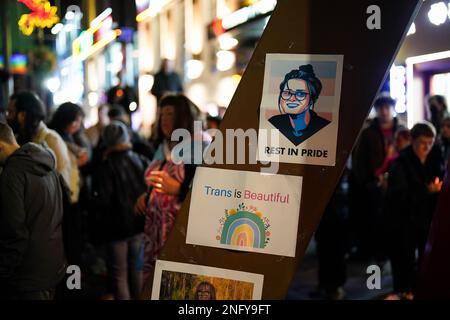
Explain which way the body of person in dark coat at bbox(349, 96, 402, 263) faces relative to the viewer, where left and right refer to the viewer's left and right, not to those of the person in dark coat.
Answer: facing the viewer and to the right of the viewer

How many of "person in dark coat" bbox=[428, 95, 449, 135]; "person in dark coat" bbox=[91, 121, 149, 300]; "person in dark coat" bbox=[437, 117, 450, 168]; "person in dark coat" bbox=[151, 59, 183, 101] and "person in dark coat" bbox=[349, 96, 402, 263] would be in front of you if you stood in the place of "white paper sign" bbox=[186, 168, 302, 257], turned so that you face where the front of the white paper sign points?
0

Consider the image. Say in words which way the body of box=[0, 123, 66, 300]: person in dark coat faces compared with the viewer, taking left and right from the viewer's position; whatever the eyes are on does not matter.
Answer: facing away from the viewer and to the left of the viewer

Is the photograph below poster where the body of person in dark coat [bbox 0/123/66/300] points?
no

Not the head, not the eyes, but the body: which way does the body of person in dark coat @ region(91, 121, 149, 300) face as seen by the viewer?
away from the camera

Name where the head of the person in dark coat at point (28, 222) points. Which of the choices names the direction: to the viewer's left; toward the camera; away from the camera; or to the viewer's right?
away from the camera

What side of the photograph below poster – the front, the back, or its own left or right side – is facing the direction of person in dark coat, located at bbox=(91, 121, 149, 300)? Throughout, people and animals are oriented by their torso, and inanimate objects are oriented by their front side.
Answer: back

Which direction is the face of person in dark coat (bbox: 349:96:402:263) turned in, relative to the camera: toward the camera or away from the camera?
toward the camera

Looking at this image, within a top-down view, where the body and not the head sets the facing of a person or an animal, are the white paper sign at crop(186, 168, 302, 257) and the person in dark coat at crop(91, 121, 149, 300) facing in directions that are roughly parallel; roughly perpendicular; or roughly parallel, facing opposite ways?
roughly parallel, facing opposite ways

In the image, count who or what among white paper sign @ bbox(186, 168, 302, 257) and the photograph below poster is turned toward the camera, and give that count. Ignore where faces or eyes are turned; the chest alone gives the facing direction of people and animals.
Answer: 2

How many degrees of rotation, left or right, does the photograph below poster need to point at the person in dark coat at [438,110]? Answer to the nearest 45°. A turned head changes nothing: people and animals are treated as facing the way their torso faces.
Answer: approximately 135° to its left

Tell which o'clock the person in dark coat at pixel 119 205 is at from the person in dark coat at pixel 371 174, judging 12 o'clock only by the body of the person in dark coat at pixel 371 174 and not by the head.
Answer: the person in dark coat at pixel 119 205 is roughly at 3 o'clock from the person in dark coat at pixel 371 174.

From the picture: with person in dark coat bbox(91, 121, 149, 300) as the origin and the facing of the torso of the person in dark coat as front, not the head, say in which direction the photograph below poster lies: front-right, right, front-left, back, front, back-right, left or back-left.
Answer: back

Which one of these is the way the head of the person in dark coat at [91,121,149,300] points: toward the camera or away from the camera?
away from the camera

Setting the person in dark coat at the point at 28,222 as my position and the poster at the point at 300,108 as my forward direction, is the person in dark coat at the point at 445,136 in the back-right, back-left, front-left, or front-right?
front-left

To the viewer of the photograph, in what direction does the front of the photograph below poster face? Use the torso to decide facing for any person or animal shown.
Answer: facing the viewer

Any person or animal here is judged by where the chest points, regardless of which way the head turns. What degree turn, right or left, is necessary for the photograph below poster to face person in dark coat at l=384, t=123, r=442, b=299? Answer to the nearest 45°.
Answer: approximately 135° to its left
